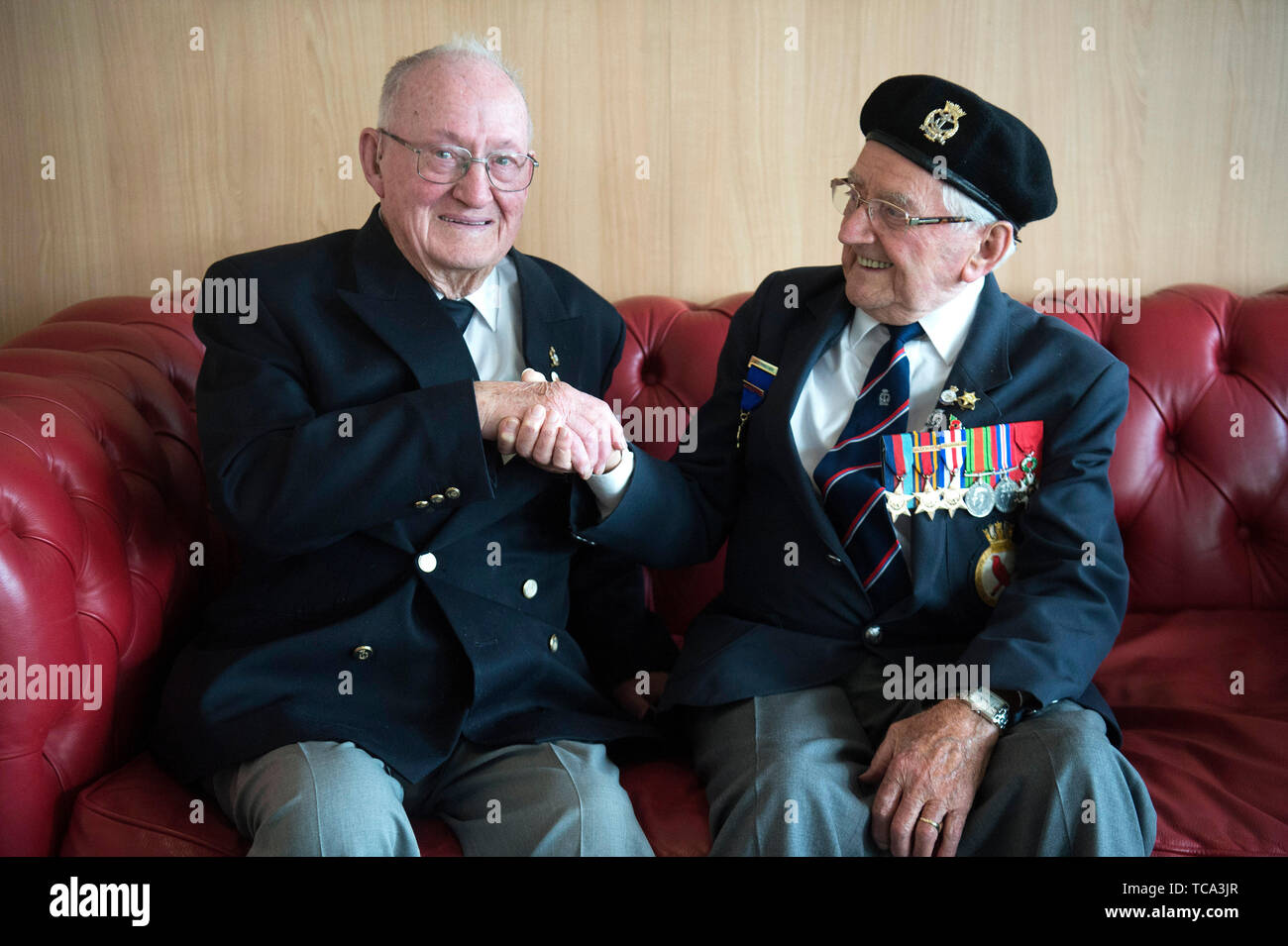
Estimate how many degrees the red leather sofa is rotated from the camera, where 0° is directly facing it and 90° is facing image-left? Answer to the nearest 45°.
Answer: approximately 0°
